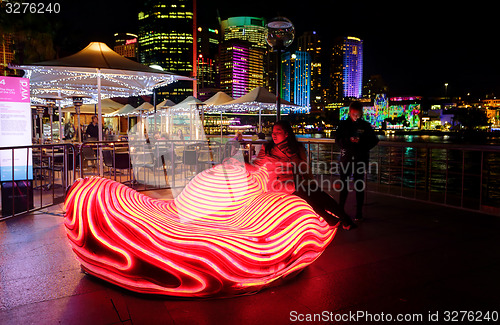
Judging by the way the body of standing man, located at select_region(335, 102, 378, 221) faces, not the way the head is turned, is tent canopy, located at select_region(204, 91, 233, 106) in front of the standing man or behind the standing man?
behind

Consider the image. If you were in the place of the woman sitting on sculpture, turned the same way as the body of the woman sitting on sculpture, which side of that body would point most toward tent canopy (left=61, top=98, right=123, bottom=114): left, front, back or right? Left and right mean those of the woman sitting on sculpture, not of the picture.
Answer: right

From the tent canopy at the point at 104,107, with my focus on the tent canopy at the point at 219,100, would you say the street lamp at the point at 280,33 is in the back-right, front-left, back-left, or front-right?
front-right

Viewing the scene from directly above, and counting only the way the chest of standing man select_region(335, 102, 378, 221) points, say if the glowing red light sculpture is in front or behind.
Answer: in front

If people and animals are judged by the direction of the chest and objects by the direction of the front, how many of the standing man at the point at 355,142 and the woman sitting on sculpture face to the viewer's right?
0

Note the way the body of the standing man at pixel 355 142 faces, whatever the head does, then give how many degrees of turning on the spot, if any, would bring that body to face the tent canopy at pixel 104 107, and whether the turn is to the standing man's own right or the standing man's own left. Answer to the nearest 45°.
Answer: approximately 135° to the standing man's own right

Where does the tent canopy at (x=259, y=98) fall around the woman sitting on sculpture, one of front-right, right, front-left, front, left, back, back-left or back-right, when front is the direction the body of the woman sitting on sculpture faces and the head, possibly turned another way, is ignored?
back-right

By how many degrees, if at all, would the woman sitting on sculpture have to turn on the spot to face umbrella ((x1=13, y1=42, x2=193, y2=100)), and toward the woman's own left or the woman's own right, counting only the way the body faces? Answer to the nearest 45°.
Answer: approximately 90° to the woman's own right

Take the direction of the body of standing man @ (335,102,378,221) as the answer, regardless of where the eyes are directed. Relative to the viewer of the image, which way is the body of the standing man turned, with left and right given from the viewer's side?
facing the viewer

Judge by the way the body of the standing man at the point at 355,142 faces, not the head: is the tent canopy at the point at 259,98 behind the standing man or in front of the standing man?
behind

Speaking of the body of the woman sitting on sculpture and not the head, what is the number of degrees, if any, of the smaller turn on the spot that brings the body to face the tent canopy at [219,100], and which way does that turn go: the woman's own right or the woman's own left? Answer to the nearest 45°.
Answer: approximately 135° to the woman's own right
